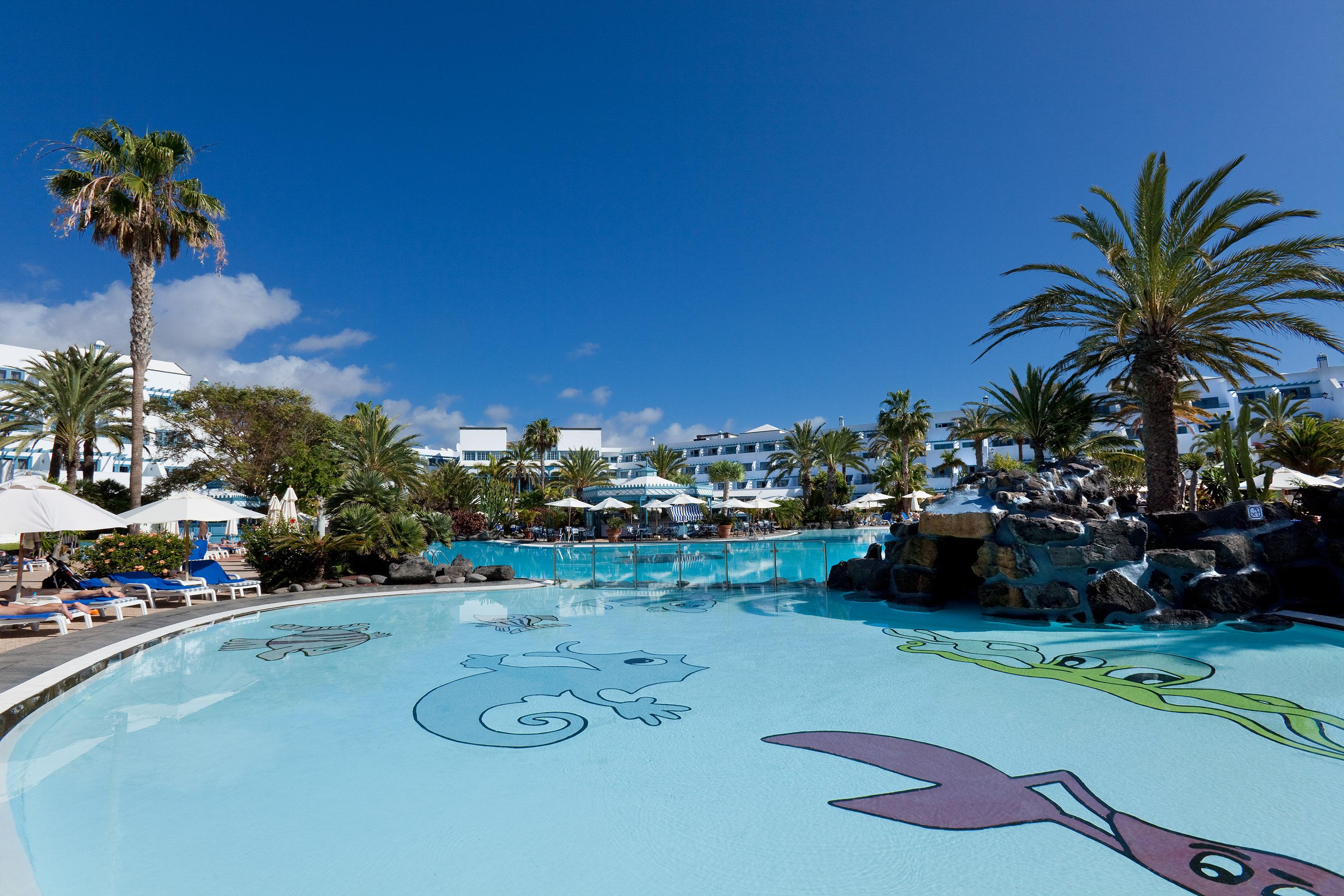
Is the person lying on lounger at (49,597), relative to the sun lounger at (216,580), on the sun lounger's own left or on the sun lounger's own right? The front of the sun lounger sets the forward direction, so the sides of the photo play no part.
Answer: on the sun lounger's own right

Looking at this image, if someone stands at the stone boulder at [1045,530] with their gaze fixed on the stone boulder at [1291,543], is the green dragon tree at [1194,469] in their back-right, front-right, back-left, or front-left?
front-left

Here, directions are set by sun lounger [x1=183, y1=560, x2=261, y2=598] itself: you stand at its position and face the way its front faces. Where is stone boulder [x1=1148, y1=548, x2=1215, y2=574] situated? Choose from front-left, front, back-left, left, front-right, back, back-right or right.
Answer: front

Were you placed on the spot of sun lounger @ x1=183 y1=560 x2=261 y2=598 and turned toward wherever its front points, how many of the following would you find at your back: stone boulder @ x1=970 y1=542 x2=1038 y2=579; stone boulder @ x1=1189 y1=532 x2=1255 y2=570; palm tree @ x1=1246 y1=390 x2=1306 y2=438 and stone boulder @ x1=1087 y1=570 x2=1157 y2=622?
0

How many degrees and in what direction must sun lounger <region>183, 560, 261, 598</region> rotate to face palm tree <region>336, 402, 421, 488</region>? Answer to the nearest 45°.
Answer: approximately 135° to its left

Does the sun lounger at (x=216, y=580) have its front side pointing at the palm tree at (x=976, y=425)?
no

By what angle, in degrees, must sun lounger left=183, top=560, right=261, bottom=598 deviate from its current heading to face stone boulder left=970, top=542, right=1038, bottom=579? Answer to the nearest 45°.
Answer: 0° — it already faces it

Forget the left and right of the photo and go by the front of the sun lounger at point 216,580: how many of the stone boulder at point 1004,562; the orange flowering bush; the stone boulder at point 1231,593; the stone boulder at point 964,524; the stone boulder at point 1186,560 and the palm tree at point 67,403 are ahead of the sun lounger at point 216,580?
4

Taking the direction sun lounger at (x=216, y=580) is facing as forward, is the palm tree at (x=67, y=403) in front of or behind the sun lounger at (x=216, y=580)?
behind

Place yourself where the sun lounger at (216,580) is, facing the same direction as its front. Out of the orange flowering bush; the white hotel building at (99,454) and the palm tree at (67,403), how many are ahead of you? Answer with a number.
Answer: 0

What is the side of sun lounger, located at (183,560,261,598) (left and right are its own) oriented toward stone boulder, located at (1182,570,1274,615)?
front

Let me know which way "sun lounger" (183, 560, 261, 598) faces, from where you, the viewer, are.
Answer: facing the viewer and to the right of the viewer

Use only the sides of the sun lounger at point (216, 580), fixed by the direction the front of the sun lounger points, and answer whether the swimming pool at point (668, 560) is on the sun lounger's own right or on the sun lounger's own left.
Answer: on the sun lounger's own left

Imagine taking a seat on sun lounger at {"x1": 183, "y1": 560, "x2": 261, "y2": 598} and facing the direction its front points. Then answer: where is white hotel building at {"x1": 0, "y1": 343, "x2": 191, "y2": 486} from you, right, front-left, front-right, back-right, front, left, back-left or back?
back-left
